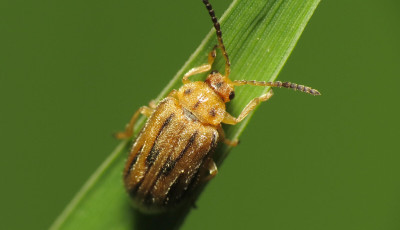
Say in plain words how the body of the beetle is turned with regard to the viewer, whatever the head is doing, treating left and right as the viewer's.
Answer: facing away from the viewer and to the right of the viewer
